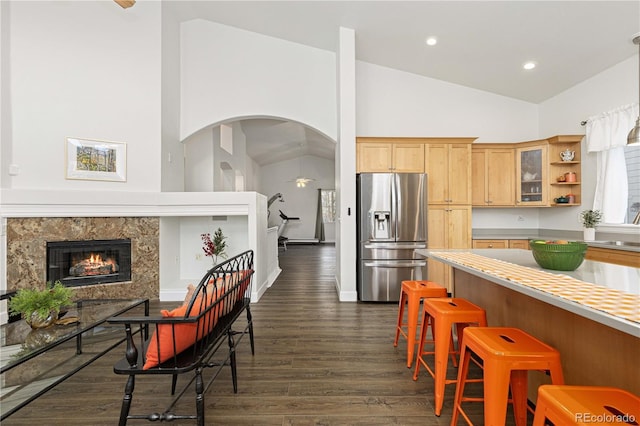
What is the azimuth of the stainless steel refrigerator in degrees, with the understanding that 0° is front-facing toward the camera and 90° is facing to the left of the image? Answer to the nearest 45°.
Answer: approximately 0°

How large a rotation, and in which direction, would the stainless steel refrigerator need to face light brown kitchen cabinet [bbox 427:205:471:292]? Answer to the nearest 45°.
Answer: approximately 135° to its left

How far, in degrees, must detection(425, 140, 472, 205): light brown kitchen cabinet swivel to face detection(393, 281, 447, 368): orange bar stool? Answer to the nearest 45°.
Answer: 0° — it already faces it

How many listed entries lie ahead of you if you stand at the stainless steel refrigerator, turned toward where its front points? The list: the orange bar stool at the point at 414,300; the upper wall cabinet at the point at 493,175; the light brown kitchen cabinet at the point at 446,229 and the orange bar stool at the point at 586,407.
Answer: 2

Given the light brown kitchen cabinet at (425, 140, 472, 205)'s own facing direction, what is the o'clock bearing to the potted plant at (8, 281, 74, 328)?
The potted plant is roughly at 1 o'clock from the light brown kitchen cabinet.

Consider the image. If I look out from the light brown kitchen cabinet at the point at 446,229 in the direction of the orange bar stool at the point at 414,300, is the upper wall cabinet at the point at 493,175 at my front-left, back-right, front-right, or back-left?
back-left

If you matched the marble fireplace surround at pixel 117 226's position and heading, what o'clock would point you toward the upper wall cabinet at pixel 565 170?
The upper wall cabinet is roughly at 10 o'clock from the marble fireplace surround.

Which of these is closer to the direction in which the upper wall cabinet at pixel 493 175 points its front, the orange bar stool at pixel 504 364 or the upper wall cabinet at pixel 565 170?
the orange bar stool

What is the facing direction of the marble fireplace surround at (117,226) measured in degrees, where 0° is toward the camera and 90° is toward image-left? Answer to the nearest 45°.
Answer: approximately 0°
